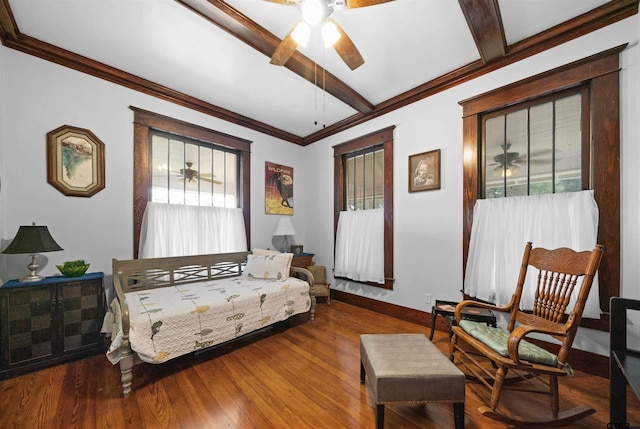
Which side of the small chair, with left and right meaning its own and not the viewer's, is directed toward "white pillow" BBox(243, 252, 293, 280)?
right

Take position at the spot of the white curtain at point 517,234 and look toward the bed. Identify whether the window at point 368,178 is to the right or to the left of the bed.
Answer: right

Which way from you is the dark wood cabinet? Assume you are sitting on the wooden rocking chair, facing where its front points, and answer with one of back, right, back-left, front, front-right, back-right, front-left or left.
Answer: front

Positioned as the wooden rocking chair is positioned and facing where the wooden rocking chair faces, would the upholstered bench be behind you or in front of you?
in front

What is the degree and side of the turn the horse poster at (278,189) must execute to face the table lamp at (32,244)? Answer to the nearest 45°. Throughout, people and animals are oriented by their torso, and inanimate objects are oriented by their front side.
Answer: approximately 90° to its right

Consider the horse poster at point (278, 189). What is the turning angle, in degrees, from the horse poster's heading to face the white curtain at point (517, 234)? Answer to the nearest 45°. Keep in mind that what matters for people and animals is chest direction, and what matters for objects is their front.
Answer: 0° — it already faces it

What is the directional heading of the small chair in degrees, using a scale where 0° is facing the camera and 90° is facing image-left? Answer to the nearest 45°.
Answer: approximately 315°

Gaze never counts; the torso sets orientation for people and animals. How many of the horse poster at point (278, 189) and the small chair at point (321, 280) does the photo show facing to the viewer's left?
0

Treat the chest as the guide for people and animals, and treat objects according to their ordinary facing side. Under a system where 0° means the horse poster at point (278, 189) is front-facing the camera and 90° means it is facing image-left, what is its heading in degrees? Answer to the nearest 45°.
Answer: approximately 315°

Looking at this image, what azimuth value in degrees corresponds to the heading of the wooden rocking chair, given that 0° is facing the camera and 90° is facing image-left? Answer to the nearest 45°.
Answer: approximately 45°

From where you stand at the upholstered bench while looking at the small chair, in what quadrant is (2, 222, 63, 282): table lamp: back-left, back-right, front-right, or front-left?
front-left

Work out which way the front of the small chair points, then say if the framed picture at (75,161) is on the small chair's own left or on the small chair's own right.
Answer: on the small chair's own right

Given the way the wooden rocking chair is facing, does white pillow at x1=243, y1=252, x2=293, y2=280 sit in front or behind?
in front
